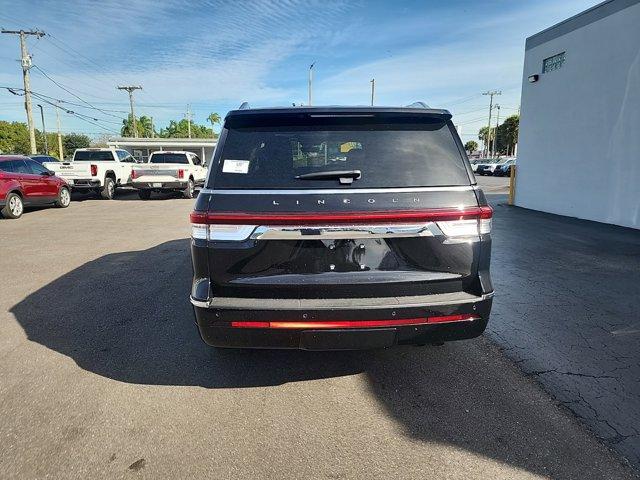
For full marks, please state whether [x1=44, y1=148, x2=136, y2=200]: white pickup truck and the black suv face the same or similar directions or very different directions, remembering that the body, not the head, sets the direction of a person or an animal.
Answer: same or similar directions

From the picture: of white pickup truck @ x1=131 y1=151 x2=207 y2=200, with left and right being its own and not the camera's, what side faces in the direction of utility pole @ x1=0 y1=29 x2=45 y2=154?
left

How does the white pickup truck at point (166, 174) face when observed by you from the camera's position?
facing away from the viewer and to the right of the viewer

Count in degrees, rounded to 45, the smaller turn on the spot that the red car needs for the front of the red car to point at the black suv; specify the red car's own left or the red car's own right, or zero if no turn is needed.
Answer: approximately 135° to the red car's own right

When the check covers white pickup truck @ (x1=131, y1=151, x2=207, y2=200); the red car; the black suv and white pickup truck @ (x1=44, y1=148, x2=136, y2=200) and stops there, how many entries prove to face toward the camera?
0

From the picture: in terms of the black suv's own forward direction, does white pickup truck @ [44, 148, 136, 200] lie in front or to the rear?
in front

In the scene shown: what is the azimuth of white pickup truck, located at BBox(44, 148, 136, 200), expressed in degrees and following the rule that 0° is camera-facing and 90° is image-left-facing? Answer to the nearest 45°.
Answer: approximately 225°

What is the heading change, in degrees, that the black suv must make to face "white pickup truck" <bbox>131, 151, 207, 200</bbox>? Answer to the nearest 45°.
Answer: approximately 45° to its left

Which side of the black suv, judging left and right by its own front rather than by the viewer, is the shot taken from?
back

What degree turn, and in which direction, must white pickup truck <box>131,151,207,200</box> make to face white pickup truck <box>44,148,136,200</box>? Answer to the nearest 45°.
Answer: approximately 90° to its left

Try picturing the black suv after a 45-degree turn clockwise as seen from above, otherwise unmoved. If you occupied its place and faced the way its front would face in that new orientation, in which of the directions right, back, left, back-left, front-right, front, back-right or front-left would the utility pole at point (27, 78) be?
left

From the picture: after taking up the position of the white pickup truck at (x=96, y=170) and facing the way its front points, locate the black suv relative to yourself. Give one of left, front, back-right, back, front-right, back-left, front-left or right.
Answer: back-right
